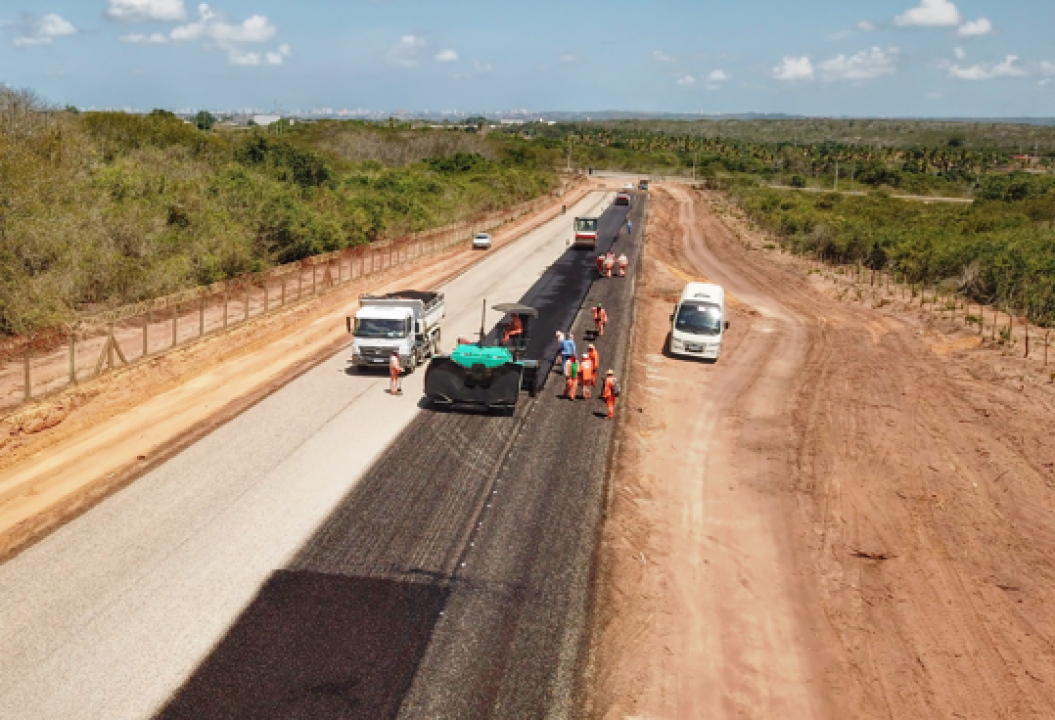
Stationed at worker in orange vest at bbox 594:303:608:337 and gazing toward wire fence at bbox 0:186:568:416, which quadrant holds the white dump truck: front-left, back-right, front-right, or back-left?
front-left

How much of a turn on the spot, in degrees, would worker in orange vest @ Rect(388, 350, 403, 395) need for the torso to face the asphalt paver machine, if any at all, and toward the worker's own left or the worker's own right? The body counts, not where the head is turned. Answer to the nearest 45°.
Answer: approximately 45° to the worker's own right

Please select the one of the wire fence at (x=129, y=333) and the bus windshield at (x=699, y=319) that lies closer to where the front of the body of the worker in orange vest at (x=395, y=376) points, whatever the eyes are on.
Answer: the bus windshield

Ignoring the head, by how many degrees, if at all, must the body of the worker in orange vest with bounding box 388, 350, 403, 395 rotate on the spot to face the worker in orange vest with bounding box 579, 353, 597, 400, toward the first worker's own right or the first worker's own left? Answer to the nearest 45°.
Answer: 0° — they already face them

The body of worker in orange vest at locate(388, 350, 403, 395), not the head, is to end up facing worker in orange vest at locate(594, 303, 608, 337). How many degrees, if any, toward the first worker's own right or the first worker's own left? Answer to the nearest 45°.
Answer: approximately 45° to the first worker's own left

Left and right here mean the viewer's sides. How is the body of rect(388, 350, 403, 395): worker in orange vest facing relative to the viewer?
facing to the right of the viewer
